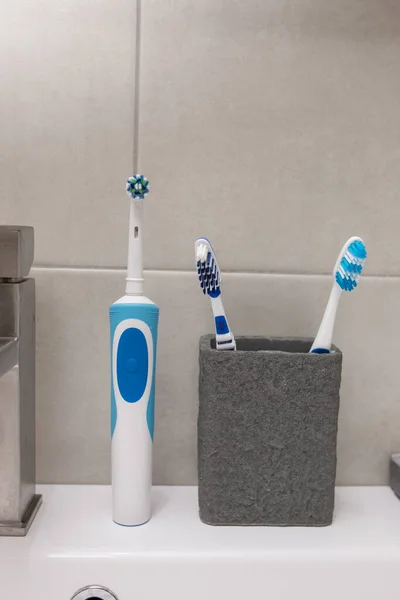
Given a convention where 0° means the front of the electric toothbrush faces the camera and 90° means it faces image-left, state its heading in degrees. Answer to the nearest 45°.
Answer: approximately 0°
